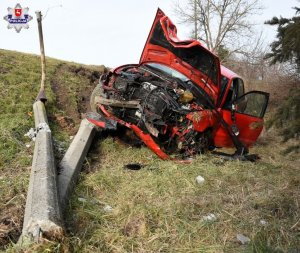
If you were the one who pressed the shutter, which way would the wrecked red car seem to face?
facing the viewer and to the left of the viewer

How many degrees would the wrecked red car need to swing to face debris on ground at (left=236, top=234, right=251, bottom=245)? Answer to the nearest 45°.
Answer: approximately 45° to its left

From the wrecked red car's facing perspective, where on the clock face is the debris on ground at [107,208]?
The debris on ground is roughly at 11 o'clock from the wrecked red car.

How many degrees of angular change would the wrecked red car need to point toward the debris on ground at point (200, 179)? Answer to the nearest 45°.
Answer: approximately 45° to its left

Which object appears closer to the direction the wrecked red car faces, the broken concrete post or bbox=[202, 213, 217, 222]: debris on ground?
the broken concrete post

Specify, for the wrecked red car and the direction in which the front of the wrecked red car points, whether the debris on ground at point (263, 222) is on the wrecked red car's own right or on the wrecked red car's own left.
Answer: on the wrecked red car's own left

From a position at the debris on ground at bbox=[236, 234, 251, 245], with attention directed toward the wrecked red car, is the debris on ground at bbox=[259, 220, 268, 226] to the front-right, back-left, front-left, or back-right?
front-right

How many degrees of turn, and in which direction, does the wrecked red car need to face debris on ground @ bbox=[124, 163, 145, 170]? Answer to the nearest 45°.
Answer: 0° — it already faces it

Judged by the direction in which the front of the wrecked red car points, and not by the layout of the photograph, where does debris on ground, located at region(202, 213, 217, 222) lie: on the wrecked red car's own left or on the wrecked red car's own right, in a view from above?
on the wrecked red car's own left

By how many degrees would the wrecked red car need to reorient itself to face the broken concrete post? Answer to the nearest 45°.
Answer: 0° — it already faces it

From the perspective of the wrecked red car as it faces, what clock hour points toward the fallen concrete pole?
The fallen concrete pole is roughly at 11 o'clock from the wrecked red car.
